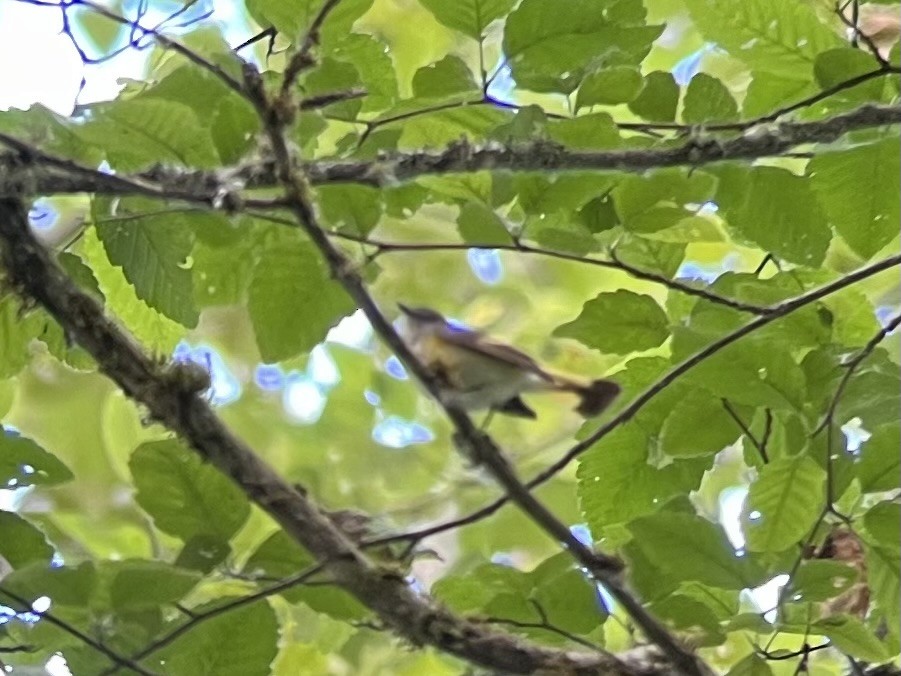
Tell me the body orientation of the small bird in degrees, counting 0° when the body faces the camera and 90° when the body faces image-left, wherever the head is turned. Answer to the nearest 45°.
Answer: approximately 90°
